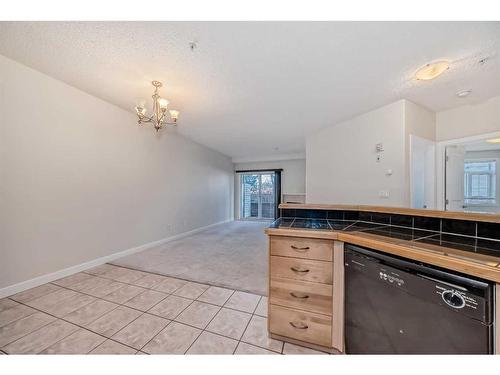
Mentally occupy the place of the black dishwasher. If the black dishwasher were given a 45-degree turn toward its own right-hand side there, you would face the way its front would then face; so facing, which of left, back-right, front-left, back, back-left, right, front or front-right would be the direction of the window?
right

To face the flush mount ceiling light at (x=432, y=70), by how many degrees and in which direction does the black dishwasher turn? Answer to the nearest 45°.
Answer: approximately 135° to its right

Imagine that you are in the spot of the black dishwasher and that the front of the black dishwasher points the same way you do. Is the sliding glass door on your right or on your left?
on your right

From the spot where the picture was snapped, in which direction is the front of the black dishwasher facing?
facing the viewer and to the left of the viewer

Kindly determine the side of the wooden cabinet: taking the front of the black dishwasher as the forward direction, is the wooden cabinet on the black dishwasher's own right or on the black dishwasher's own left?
on the black dishwasher's own right

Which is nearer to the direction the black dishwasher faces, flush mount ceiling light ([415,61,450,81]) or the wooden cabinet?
the wooden cabinet
